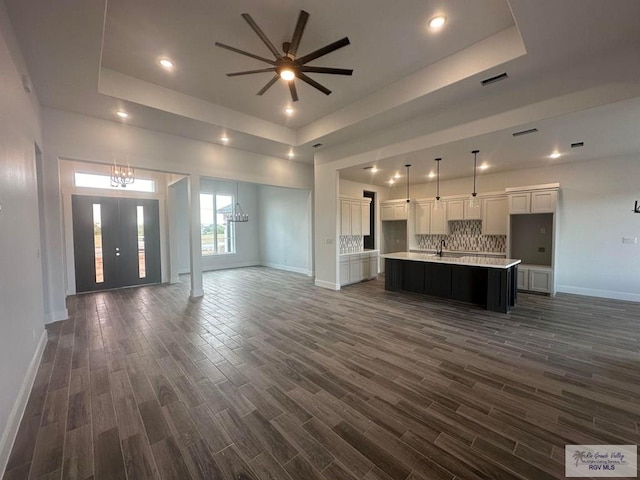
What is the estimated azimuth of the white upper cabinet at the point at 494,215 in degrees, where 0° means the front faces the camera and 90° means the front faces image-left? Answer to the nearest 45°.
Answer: approximately 0°

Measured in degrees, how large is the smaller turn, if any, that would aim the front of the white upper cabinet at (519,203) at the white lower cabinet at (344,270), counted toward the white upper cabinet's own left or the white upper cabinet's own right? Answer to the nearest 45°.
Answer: approximately 45° to the white upper cabinet's own right
